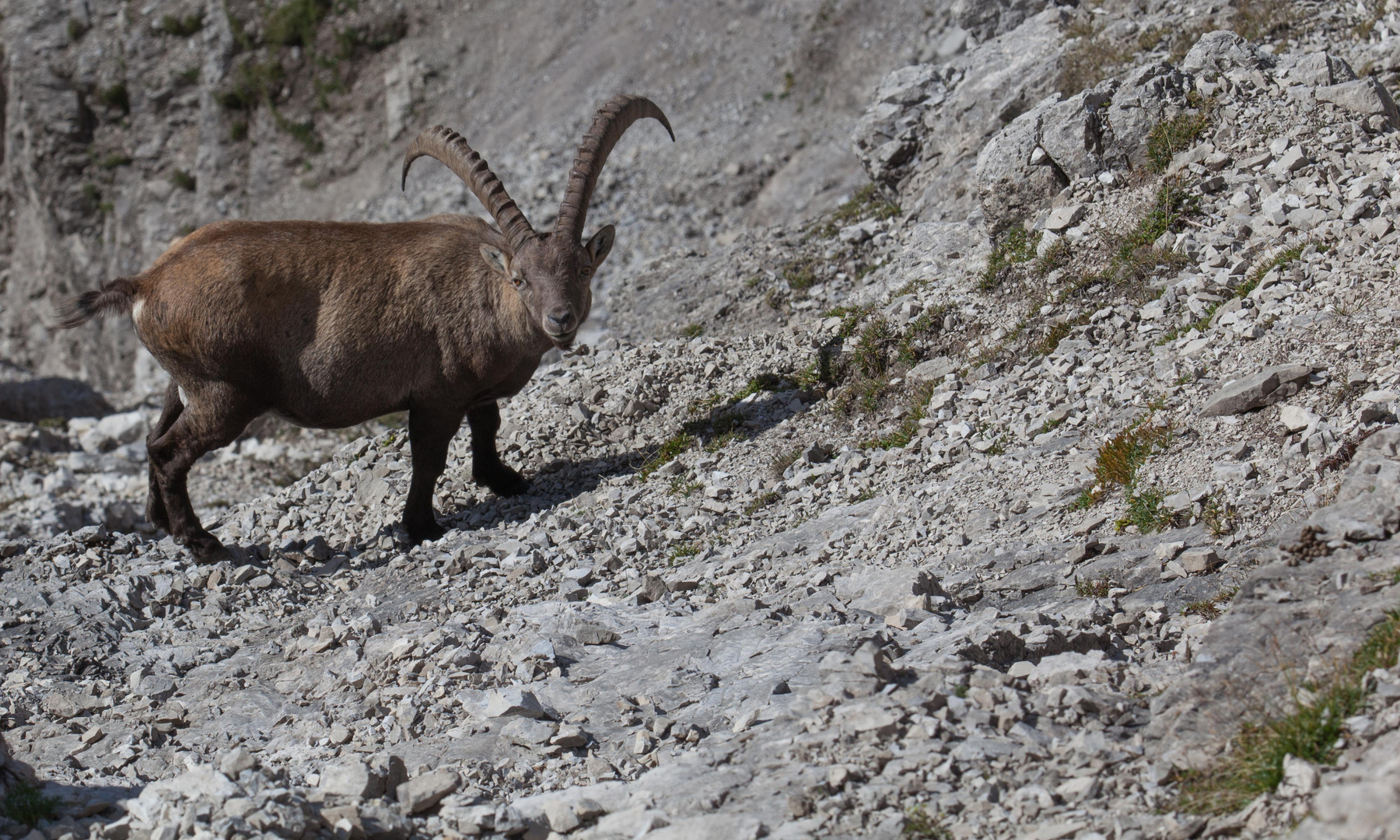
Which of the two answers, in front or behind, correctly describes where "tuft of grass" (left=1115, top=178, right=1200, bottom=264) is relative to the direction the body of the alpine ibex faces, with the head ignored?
in front

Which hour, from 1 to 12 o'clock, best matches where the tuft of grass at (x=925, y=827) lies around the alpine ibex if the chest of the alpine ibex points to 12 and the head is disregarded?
The tuft of grass is roughly at 3 o'clock from the alpine ibex.

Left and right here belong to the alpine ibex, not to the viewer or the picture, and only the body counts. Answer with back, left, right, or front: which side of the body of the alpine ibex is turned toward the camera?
right

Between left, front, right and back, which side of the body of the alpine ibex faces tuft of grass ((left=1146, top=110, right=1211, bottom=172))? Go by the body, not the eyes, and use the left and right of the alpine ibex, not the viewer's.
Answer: front

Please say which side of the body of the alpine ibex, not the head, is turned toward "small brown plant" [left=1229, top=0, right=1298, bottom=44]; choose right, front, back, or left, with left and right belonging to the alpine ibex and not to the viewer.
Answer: front

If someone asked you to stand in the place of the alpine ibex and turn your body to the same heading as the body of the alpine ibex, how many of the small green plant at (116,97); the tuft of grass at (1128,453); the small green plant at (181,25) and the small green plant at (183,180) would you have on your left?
3

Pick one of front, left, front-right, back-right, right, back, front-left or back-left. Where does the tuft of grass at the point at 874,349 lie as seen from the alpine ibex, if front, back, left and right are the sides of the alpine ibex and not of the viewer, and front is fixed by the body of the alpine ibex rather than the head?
front

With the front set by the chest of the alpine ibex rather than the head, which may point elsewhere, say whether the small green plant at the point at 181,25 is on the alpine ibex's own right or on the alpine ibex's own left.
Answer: on the alpine ibex's own left

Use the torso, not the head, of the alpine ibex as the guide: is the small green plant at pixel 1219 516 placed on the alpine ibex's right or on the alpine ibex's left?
on the alpine ibex's right

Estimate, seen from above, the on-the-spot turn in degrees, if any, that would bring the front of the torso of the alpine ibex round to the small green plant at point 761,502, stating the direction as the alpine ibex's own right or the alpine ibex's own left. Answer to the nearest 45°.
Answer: approximately 45° to the alpine ibex's own right

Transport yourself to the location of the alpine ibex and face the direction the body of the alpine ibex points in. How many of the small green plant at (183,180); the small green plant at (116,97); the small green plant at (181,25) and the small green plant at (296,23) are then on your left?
4

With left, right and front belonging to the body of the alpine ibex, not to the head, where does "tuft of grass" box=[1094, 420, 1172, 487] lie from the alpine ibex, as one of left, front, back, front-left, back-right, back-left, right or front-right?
front-right

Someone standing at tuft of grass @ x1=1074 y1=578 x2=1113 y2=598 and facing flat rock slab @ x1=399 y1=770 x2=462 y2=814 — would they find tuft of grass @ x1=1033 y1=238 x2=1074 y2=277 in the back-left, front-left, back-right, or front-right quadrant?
back-right

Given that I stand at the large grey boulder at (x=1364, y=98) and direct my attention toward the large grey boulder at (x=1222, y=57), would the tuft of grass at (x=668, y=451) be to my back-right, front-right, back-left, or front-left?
front-left

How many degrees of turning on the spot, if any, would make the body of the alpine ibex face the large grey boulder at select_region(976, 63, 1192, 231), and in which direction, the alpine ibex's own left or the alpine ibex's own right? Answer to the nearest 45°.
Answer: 0° — it already faces it
